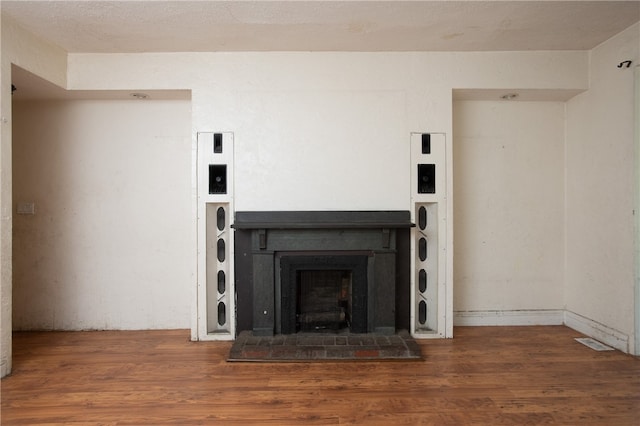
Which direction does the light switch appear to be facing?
toward the camera

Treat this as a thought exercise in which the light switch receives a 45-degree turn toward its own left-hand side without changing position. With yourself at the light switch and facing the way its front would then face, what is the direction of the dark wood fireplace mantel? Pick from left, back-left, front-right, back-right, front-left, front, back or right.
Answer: front

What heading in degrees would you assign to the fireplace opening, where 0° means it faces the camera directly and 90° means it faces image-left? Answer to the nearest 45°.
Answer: approximately 0°

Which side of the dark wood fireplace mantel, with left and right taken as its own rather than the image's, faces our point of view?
front

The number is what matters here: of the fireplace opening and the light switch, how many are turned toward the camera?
2

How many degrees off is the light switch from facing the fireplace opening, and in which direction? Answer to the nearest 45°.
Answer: approximately 45° to its left

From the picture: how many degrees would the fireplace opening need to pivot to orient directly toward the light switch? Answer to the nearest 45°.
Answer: approximately 90° to its right
